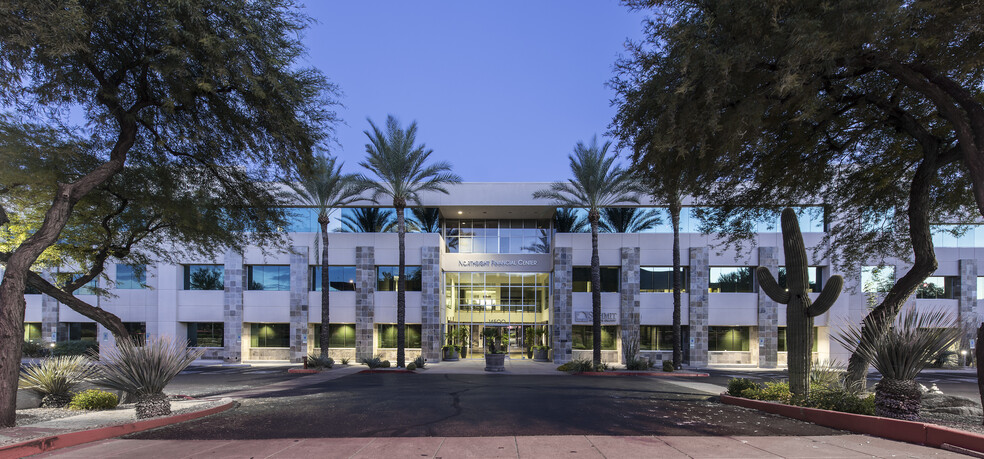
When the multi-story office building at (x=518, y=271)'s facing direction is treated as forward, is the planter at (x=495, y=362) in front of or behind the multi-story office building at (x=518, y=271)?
in front

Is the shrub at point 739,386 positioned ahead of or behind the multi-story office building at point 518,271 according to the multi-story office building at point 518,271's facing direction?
ahead

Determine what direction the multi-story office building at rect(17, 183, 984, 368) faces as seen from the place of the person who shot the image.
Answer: facing the viewer

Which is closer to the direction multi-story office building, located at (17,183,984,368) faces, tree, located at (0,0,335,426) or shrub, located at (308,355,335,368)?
the tree

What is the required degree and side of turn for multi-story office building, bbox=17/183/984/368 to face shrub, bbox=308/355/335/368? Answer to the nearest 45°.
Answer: approximately 45° to its right

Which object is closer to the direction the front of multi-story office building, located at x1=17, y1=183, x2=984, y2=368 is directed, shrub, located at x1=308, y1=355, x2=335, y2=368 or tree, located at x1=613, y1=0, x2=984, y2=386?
the tree

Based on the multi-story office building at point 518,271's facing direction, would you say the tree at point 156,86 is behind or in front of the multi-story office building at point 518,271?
in front

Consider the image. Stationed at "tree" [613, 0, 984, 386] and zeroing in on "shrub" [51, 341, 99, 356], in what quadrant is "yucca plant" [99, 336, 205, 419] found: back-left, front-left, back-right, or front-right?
front-left

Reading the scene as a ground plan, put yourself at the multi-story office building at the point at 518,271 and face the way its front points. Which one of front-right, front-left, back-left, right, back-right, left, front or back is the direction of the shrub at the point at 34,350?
right
